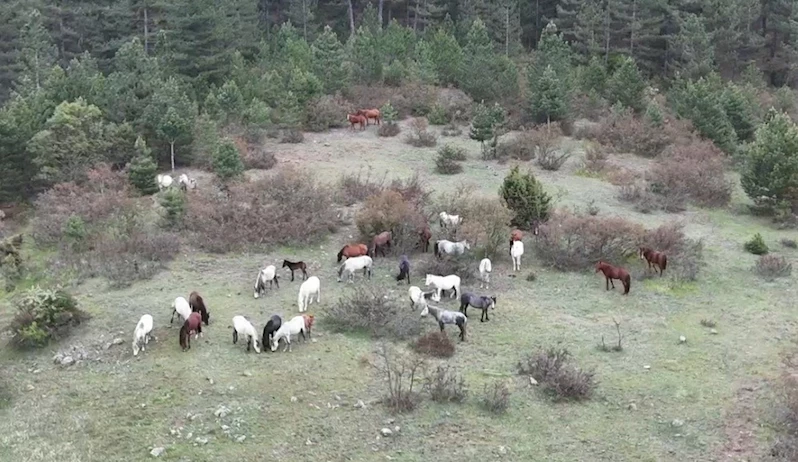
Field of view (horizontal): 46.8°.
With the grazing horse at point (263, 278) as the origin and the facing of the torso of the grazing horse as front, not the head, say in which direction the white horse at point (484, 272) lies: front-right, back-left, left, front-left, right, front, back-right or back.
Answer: back-left

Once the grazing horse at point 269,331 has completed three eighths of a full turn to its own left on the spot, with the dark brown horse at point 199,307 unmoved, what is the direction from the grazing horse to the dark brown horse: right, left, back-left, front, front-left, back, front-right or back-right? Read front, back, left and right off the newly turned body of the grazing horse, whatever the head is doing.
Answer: back-left

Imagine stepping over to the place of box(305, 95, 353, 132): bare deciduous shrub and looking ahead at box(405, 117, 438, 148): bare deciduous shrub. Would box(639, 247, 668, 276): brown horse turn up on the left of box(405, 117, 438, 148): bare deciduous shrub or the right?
right

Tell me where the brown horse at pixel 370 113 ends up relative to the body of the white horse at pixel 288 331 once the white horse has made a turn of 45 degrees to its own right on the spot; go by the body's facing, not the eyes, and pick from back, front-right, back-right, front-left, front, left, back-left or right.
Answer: right

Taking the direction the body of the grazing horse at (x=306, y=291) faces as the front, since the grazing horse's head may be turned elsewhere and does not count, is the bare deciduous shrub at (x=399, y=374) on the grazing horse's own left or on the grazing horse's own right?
on the grazing horse's own left

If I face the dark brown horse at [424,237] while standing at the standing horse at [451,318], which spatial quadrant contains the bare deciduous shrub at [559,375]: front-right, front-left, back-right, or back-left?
back-right

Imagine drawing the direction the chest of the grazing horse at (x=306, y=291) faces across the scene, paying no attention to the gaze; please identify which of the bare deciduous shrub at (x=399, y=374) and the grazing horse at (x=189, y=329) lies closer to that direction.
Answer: the grazing horse
